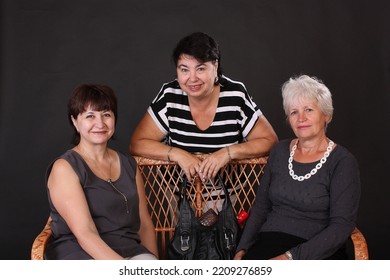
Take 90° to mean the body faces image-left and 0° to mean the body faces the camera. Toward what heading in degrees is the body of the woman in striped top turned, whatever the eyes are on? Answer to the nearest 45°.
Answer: approximately 0°

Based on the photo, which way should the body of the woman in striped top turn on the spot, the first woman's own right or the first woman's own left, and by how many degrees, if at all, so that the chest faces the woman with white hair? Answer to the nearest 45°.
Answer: approximately 45° to the first woman's own left

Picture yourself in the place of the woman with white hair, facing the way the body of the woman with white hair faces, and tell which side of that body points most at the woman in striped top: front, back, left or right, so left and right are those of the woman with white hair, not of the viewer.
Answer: right
